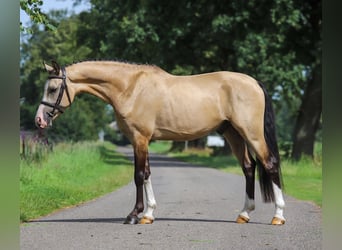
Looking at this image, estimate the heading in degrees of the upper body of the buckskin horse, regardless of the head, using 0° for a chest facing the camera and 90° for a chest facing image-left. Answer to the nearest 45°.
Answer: approximately 90°
